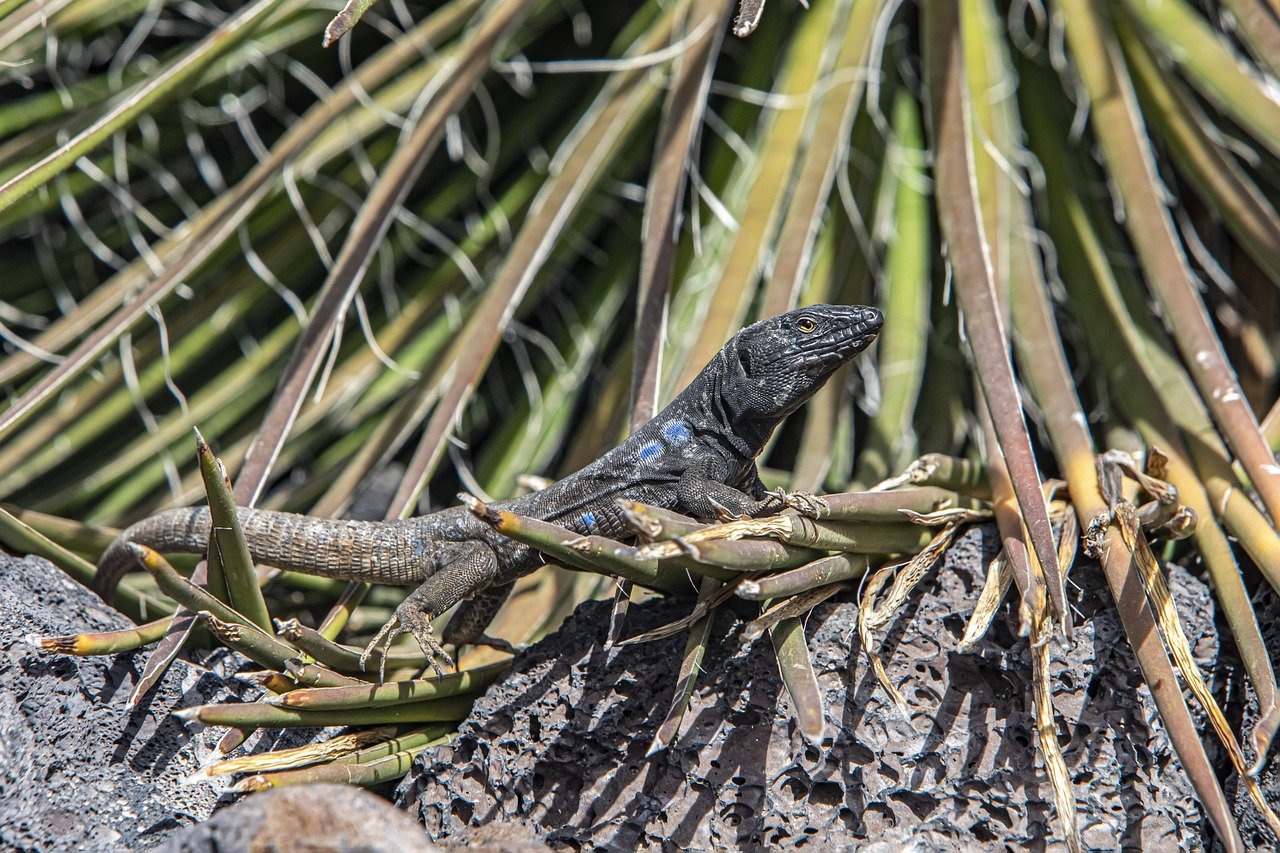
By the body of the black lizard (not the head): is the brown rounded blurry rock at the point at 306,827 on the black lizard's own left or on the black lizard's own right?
on the black lizard's own right

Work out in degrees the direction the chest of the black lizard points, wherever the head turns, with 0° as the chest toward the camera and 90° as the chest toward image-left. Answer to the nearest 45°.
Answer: approximately 270°

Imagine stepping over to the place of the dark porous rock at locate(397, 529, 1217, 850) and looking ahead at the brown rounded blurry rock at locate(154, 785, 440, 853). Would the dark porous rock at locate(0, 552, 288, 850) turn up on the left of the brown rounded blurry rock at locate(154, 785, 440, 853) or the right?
right

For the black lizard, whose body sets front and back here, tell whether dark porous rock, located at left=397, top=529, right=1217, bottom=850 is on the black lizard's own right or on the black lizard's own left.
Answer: on the black lizard's own right

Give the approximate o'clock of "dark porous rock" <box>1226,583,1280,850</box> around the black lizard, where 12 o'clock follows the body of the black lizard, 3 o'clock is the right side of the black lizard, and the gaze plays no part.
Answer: The dark porous rock is roughly at 1 o'clock from the black lizard.
